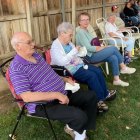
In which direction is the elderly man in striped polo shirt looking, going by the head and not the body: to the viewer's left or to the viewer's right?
to the viewer's right

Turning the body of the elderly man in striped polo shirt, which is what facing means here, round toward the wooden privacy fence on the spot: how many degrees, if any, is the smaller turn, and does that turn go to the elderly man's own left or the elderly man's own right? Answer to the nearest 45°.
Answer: approximately 90° to the elderly man's own left

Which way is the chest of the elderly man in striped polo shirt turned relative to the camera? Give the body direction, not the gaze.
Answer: to the viewer's right
